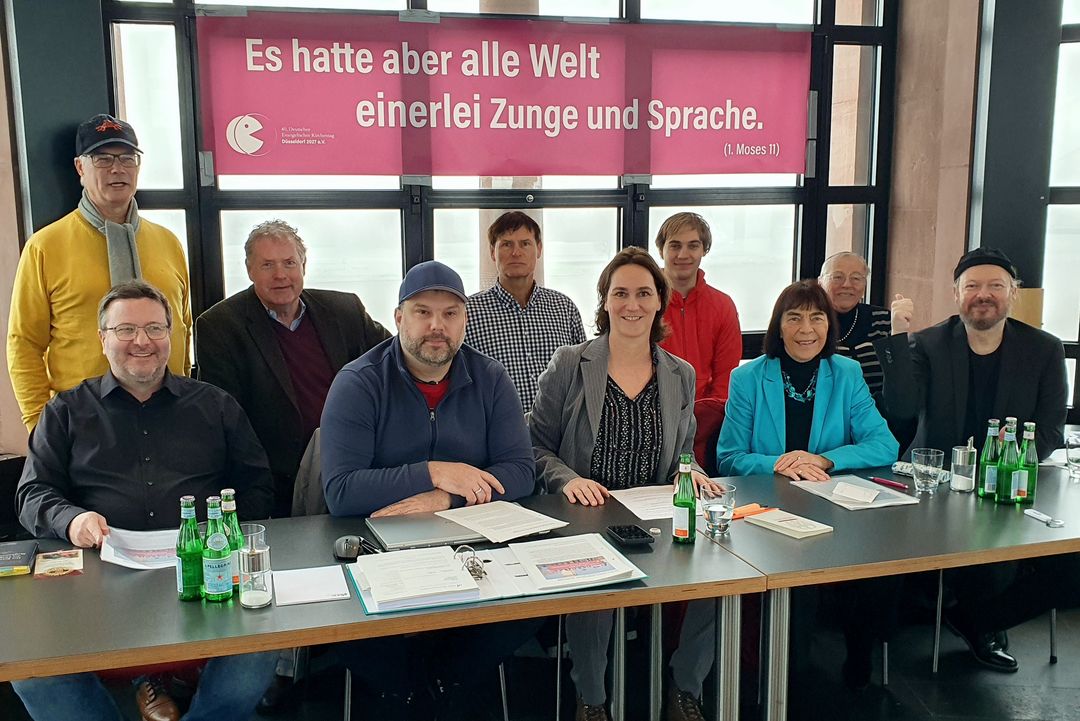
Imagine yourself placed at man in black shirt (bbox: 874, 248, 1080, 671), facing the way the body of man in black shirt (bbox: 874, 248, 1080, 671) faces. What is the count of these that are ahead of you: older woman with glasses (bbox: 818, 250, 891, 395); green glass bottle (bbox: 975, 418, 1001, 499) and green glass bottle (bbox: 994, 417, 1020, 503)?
2

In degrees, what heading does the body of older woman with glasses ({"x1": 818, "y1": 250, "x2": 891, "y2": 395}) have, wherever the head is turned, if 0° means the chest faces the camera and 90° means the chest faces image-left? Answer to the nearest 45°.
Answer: approximately 0°

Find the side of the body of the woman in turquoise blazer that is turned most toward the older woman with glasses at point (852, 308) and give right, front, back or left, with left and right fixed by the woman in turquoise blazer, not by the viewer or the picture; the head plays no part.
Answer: back

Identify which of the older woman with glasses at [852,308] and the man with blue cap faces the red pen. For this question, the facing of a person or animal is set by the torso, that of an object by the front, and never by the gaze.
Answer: the older woman with glasses

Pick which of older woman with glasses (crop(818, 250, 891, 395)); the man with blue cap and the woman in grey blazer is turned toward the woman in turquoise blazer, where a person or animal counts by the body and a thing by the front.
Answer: the older woman with glasses

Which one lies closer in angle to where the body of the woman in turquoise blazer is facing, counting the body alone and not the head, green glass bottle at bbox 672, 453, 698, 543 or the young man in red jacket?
the green glass bottle
